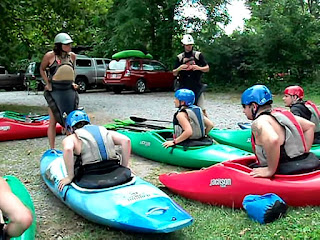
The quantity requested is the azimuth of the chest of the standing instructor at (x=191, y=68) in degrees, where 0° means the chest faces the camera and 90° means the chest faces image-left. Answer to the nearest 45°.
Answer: approximately 0°

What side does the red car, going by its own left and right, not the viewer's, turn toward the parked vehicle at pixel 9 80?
left

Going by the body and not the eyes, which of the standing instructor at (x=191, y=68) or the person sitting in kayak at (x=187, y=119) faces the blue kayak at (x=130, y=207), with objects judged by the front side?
the standing instructor

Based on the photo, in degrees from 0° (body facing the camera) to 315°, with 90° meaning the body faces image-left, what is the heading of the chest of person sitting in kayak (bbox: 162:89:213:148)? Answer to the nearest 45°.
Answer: approximately 135°

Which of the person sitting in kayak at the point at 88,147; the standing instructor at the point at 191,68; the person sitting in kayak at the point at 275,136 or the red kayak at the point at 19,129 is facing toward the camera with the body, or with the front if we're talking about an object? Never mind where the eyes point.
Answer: the standing instructor

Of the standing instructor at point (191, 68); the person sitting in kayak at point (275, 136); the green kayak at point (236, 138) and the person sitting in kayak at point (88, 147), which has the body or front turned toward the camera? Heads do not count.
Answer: the standing instructor

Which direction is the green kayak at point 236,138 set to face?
to the viewer's left

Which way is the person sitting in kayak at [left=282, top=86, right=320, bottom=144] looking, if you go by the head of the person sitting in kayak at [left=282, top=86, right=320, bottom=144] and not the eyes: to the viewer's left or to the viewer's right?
to the viewer's left
